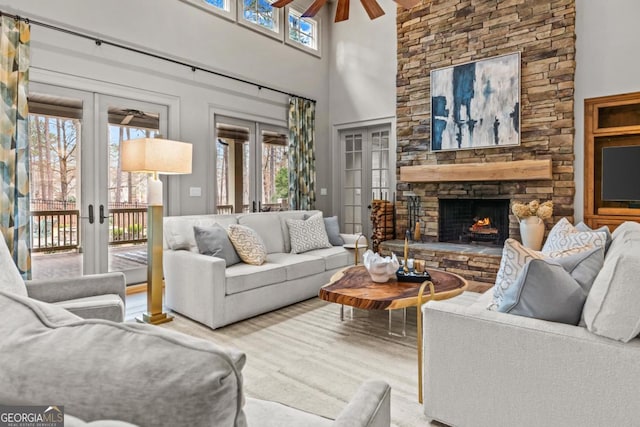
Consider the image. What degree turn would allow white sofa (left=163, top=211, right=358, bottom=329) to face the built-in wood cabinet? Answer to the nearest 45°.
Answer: approximately 45° to its left

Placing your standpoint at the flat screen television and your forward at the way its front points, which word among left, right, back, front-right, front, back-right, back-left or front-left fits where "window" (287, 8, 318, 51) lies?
right

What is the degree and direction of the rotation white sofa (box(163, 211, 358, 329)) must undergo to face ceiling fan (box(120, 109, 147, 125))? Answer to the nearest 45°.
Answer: approximately 180°

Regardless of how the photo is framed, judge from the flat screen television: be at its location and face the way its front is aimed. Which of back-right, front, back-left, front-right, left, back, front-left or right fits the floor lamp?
front-right

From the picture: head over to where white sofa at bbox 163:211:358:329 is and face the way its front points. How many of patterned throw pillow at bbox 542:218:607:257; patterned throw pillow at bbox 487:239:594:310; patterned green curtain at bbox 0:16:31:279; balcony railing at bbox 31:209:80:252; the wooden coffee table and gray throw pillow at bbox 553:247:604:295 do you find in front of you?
4

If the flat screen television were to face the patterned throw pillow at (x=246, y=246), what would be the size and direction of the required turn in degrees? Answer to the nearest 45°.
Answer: approximately 45° to its right
